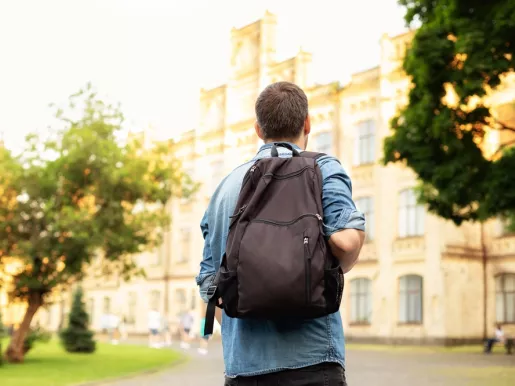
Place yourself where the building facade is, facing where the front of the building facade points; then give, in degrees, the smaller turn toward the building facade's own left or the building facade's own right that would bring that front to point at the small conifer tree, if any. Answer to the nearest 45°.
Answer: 0° — it already faces it

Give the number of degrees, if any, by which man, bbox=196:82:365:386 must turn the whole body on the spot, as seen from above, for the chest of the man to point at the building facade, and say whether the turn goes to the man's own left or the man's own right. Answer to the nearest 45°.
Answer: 0° — they already face it

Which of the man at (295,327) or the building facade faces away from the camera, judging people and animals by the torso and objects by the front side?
the man

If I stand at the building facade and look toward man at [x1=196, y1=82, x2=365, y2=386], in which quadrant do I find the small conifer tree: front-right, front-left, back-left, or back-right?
front-right

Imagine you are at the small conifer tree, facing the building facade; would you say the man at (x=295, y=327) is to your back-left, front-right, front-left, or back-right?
back-right

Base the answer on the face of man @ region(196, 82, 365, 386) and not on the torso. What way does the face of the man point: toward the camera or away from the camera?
away from the camera

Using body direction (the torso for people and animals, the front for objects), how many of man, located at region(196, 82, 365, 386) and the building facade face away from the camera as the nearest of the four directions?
1

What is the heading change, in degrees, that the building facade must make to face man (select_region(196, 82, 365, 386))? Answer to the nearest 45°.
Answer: approximately 45° to its left

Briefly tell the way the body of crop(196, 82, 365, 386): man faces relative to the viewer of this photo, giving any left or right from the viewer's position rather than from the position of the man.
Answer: facing away from the viewer

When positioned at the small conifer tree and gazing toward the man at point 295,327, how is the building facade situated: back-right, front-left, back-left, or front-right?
back-left

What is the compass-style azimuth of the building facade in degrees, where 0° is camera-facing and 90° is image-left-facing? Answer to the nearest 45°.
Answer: approximately 45°

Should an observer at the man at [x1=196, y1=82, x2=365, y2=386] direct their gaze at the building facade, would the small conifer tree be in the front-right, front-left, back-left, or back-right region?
front-left
